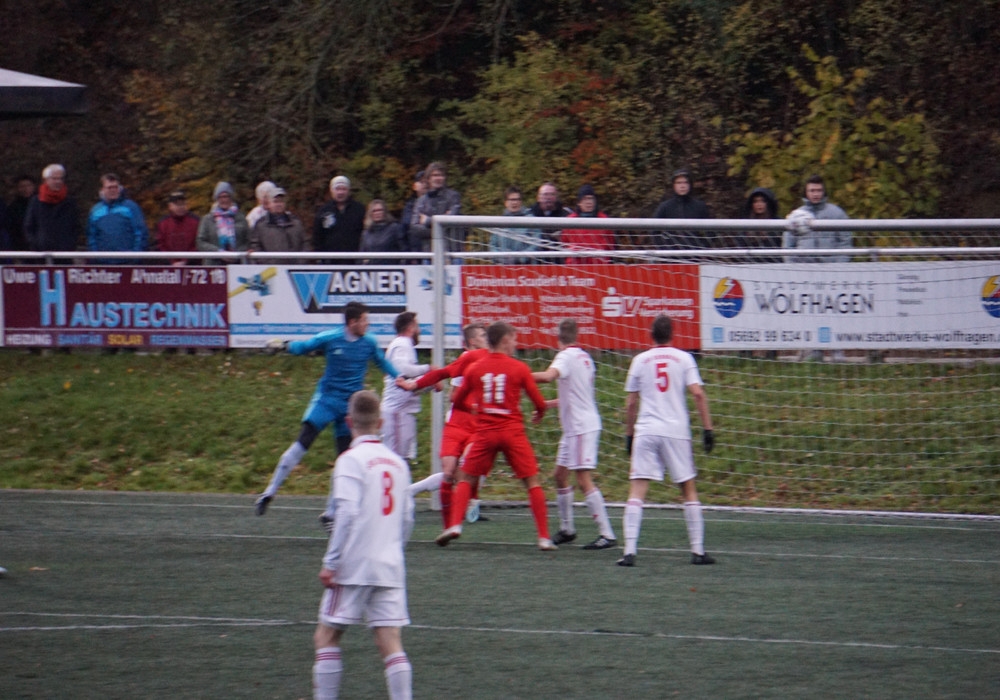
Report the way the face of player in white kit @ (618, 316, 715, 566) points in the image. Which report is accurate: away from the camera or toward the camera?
away from the camera

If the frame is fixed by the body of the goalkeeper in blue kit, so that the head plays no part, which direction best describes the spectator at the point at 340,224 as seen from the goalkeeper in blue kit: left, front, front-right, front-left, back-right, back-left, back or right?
back-left

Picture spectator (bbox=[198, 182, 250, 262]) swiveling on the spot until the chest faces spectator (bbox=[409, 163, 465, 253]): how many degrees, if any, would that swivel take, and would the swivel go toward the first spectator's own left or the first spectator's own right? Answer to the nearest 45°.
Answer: approximately 45° to the first spectator's own left

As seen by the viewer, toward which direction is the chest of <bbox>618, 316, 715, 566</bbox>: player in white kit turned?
away from the camera

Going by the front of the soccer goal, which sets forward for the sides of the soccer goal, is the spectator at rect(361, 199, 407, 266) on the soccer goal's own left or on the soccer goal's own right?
on the soccer goal's own right

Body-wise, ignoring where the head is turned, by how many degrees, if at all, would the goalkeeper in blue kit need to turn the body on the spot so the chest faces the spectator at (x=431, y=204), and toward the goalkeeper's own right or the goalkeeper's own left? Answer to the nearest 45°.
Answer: approximately 135° to the goalkeeper's own left

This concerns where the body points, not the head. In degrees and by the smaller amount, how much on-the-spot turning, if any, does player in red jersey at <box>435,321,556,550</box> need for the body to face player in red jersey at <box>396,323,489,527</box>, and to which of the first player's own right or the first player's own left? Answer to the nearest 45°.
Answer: approximately 45° to the first player's own left

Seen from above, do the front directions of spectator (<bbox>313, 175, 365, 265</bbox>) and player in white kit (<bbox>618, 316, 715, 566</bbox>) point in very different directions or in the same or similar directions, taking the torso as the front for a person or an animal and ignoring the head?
very different directions

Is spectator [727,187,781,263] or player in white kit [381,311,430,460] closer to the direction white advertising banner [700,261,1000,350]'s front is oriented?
the player in white kit
